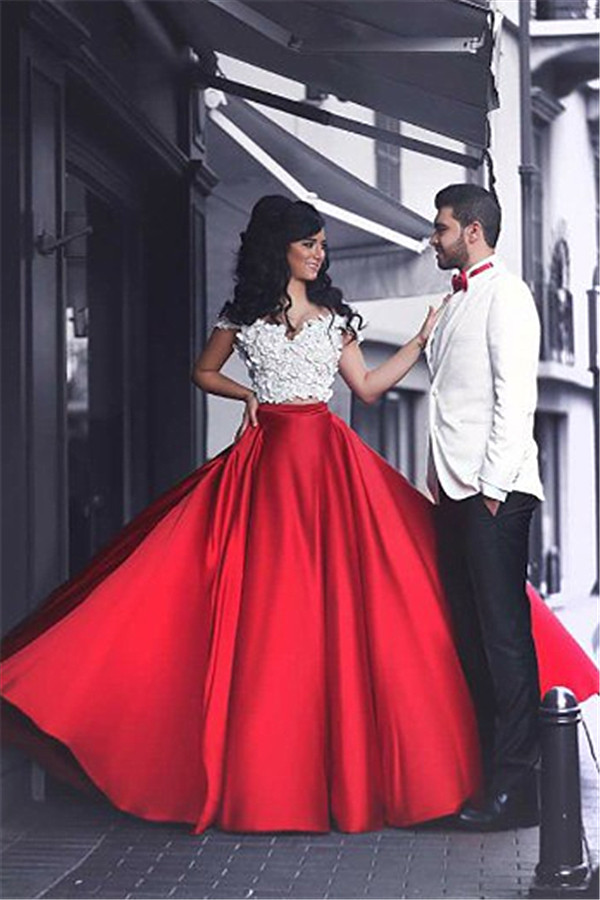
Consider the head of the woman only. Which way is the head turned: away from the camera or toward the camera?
toward the camera

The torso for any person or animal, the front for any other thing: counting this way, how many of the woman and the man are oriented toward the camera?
1

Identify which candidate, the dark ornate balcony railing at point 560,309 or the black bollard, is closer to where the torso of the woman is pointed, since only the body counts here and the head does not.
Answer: the black bollard

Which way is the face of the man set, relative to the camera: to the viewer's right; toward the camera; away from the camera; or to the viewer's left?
to the viewer's left

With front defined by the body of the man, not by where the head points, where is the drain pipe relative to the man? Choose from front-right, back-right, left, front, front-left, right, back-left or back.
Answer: right

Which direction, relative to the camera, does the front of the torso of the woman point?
toward the camera

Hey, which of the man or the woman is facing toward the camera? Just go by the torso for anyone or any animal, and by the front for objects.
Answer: the woman

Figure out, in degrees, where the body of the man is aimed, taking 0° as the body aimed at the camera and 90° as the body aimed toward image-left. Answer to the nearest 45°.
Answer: approximately 90°

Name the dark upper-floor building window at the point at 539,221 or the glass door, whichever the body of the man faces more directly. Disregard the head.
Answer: the glass door

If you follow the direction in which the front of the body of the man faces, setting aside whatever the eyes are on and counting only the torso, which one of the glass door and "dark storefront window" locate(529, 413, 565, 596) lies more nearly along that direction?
the glass door

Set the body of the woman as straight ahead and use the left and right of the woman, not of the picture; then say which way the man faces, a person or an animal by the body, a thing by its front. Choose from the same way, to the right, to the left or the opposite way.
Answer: to the right
